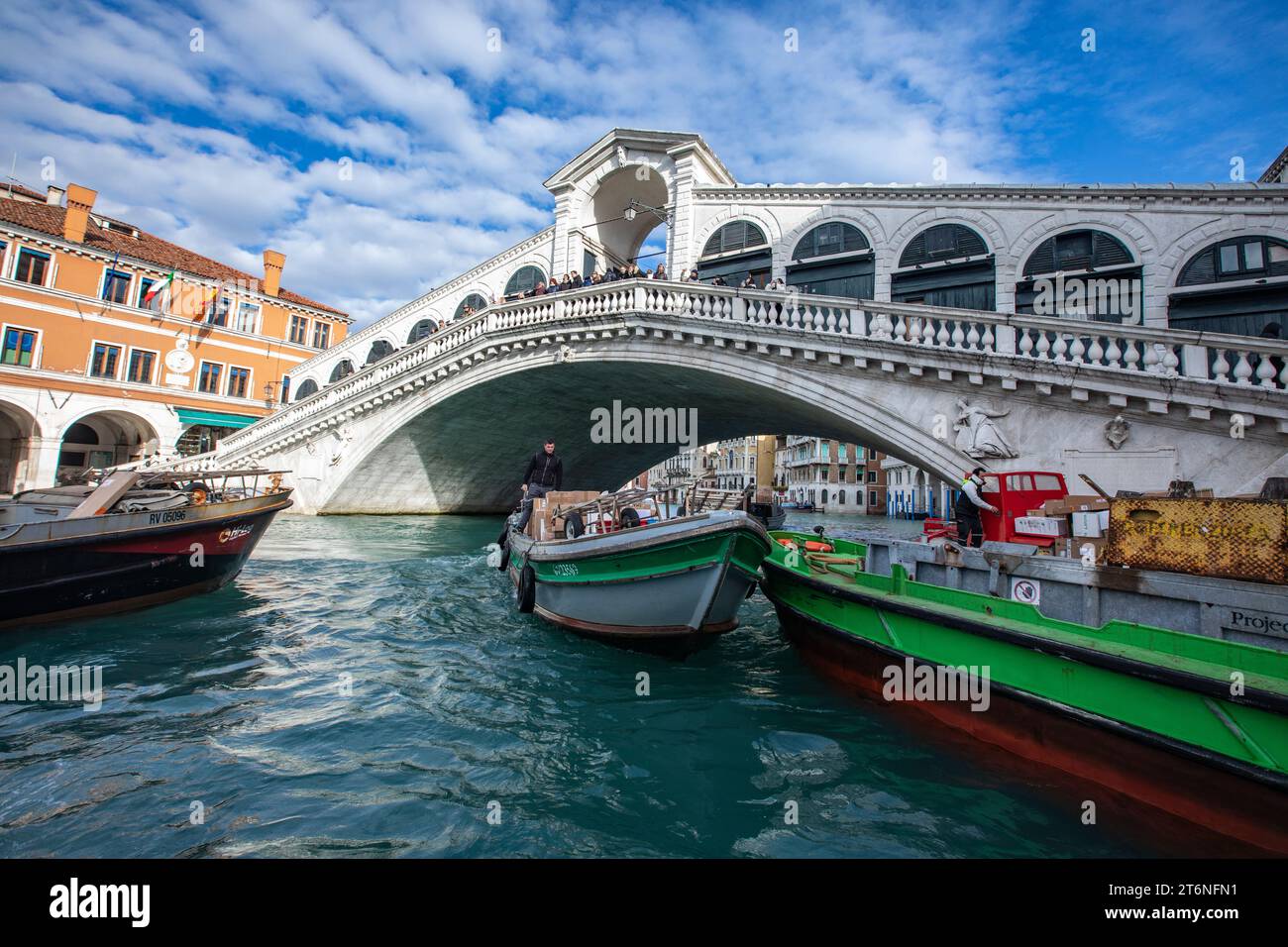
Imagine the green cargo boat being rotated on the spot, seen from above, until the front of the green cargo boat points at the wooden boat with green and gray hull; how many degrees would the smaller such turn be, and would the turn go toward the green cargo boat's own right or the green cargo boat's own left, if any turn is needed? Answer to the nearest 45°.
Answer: approximately 45° to the green cargo boat's own left

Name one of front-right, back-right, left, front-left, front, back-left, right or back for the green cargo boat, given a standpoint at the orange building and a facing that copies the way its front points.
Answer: front-right

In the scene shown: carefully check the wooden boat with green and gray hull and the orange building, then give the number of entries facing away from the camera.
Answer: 0

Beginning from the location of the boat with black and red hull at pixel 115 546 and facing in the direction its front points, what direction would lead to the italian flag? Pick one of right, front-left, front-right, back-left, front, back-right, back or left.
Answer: front-left

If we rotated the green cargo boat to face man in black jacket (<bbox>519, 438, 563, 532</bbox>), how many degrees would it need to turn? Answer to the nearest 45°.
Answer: approximately 45° to its left

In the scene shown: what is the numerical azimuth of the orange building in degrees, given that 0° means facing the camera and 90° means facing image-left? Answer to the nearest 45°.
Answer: approximately 315°

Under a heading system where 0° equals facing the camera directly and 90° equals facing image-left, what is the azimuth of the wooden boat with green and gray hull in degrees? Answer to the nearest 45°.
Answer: approximately 315°

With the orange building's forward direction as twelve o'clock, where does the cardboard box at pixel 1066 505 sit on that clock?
The cardboard box is roughly at 1 o'clock from the orange building.

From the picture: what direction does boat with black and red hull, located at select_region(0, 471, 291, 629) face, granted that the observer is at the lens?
facing away from the viewer and to the right of the viewer

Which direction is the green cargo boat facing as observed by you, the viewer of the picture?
facing away from the viewer and to the left of the viewer
